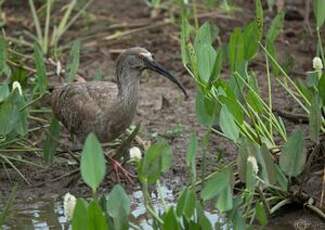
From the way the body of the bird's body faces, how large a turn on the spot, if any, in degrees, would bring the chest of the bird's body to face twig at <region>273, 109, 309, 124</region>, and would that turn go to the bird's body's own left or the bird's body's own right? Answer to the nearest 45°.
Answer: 0° — it already faces it

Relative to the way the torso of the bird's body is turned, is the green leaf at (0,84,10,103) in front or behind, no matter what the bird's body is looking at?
behind

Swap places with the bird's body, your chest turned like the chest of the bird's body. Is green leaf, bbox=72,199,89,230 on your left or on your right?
on your right

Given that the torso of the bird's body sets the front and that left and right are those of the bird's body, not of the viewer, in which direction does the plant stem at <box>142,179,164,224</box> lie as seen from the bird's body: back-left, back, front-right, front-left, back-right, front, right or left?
right

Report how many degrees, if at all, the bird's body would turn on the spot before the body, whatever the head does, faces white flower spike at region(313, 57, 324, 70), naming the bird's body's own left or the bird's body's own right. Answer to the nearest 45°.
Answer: approximately 45° to the bird's body's own right

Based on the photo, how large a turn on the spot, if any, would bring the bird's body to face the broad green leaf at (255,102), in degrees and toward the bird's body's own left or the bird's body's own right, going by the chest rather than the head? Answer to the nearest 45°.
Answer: approximately 45° to the bird's body's own right

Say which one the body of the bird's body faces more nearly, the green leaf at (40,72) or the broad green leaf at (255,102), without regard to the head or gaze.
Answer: the broad green leaf

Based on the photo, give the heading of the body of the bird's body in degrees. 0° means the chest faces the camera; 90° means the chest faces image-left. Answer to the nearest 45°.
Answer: approximately 270°

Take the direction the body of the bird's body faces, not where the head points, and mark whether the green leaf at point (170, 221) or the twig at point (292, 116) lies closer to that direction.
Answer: the twig

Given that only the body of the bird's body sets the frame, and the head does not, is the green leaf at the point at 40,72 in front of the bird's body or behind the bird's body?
behind

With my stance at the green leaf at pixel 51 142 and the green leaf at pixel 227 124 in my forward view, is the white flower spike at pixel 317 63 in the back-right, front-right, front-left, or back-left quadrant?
front-left
